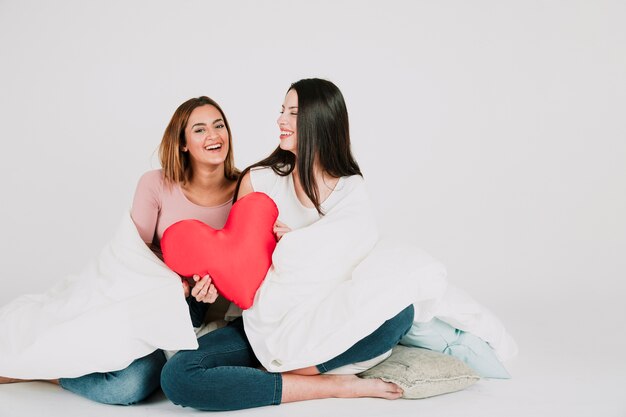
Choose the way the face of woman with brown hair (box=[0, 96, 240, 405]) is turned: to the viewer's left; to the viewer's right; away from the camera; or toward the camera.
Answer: toward the camera

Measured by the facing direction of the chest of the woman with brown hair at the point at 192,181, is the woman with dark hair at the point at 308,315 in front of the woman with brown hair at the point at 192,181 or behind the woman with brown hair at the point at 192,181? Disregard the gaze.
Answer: in front

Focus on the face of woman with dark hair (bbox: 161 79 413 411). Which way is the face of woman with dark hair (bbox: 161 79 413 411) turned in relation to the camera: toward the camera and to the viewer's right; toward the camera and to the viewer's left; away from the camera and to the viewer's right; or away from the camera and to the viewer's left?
toward the camera and to the viewer's left

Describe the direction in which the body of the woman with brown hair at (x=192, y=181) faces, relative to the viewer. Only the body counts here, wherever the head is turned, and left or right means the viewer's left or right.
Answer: facing the viewer and to the right of the viewer
